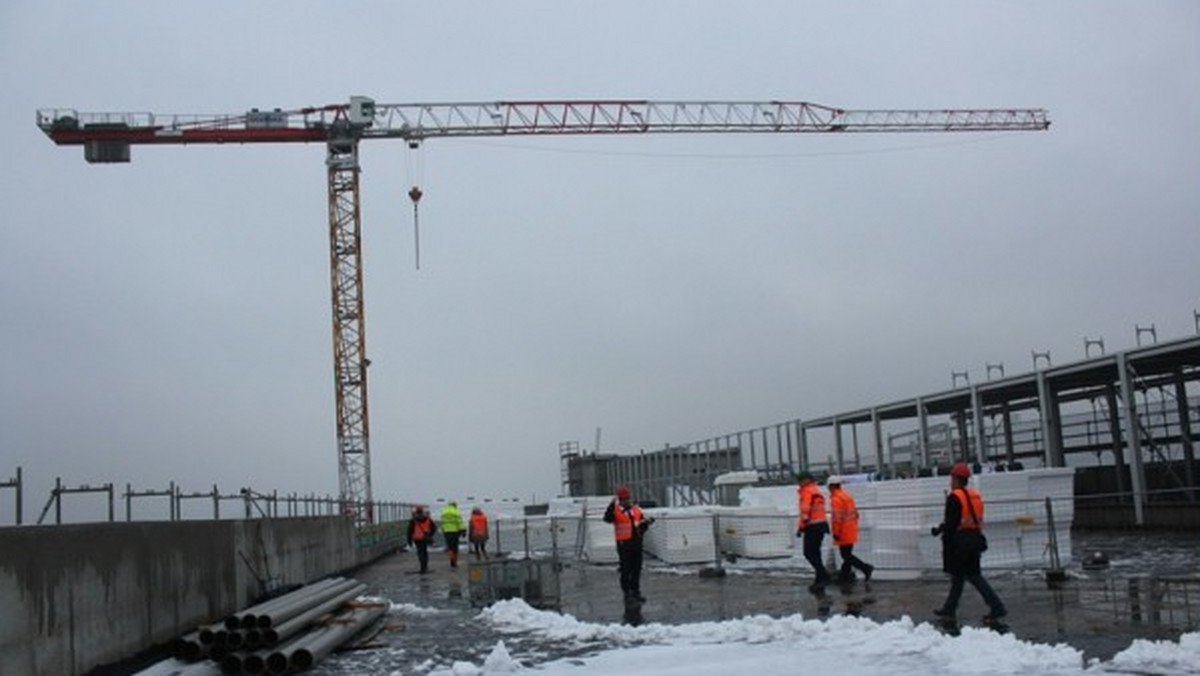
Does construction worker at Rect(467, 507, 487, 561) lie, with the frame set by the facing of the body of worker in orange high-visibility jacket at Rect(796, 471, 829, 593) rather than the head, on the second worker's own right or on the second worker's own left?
on the second worker's own right
